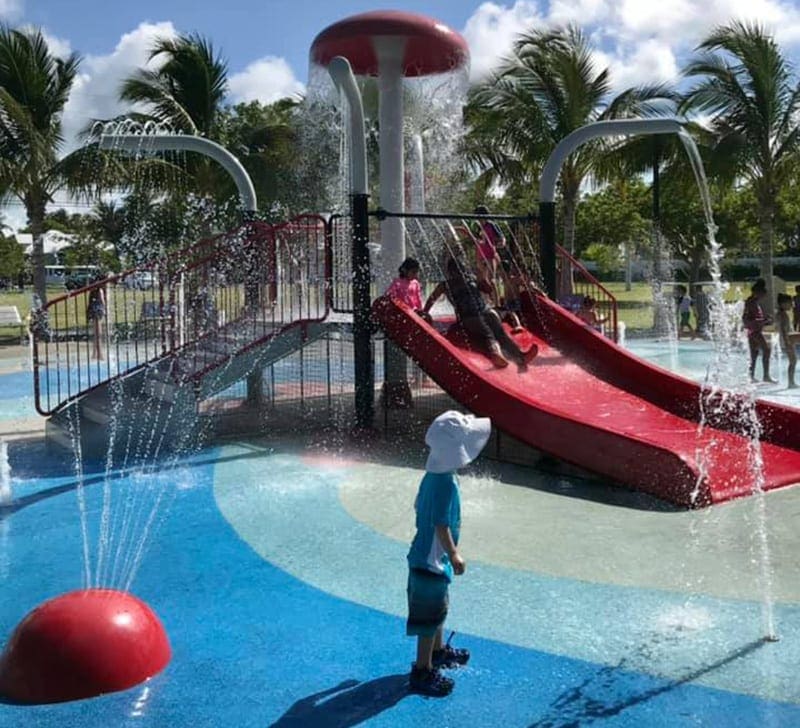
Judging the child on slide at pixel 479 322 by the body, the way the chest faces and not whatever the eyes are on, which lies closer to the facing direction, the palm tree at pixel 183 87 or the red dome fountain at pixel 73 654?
the red dome fountain

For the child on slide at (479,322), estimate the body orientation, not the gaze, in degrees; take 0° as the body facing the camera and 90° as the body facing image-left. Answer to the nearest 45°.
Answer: approximately 315°

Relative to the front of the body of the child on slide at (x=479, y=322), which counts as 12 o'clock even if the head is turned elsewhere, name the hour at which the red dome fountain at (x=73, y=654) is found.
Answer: The red dome fountain is roughly at 2 o'clock from the child on slide.

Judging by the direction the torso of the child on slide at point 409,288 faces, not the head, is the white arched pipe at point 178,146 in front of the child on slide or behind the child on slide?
behind

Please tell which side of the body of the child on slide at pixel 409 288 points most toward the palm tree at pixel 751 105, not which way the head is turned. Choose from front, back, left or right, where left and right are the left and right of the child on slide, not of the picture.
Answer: left

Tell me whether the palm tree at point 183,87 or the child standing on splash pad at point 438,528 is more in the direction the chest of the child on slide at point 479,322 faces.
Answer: the child standing on splash pad

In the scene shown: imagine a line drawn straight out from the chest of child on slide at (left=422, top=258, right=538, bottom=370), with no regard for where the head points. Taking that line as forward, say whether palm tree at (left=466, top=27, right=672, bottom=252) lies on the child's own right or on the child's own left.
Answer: on the child's own left

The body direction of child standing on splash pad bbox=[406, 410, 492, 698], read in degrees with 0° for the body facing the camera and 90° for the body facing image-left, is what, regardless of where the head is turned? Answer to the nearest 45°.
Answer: approximately 270°

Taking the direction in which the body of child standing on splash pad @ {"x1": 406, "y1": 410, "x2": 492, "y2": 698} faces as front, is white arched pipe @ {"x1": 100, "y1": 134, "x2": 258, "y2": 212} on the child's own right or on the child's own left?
on the child's own left

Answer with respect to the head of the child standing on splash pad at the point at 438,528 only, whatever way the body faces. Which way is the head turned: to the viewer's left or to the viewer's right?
to the viewer's right
